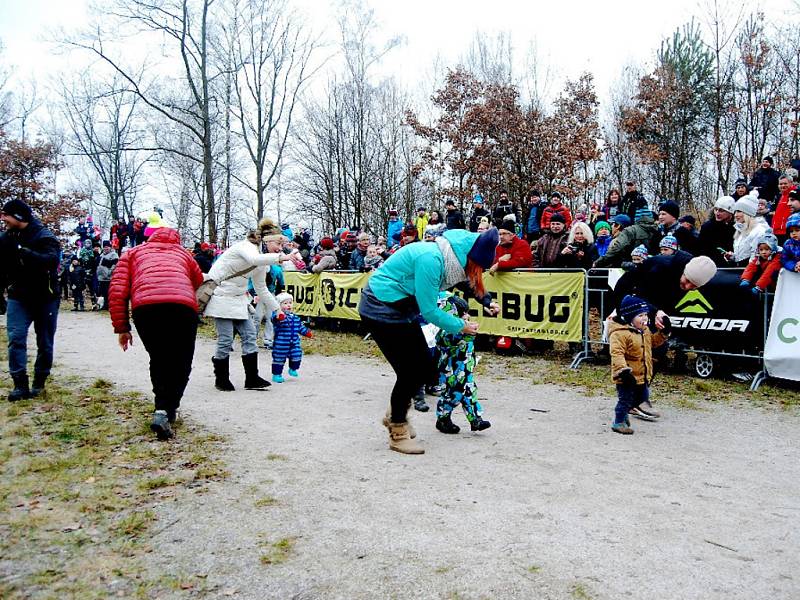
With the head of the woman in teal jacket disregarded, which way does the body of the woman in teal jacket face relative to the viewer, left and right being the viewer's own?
facing to the right of the viewer

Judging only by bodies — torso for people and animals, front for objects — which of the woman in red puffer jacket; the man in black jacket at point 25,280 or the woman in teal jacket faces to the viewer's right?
the woman in teal jacket

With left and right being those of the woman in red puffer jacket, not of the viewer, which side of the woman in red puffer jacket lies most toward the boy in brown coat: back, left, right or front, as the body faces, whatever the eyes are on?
right

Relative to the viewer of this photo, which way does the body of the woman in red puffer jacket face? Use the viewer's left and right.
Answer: facing away from the viewer

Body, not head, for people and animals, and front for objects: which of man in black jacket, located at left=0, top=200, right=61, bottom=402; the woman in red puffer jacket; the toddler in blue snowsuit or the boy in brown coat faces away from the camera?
the woman in red puffer jacket

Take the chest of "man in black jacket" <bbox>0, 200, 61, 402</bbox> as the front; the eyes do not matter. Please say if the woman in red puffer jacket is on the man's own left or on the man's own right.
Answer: on the man's own left

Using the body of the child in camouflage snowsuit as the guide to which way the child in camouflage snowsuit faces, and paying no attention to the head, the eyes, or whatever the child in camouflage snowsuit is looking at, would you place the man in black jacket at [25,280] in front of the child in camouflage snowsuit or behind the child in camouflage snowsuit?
behind
